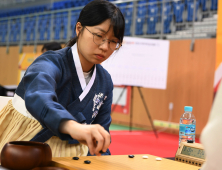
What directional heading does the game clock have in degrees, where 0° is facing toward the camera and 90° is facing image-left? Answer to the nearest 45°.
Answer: approximately 45°

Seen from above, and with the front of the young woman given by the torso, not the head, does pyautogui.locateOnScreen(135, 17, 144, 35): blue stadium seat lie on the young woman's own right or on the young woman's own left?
on the young woman's own left

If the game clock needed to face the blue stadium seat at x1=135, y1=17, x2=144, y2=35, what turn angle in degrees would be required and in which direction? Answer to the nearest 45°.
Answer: approximately 135° to its right

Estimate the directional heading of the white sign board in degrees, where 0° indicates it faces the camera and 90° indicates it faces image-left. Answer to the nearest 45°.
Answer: approximately 0°

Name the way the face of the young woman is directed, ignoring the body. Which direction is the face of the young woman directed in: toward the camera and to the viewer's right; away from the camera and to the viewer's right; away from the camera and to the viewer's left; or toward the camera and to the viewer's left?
toward the camera and to the viewer's right

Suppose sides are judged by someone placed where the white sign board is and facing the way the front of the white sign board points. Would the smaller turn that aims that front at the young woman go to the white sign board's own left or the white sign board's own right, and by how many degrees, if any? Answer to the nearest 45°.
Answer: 0° — it already faces them

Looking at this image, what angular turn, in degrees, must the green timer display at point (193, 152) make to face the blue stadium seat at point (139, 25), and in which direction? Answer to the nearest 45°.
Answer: approximately 135° to its right
